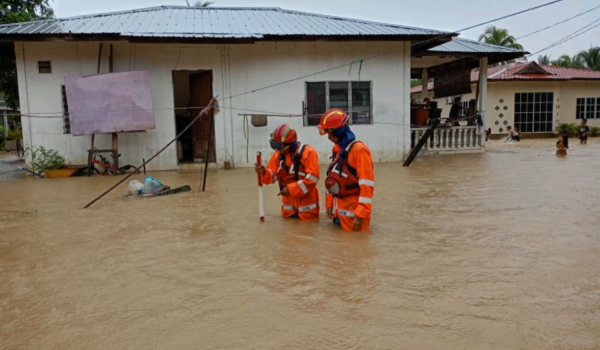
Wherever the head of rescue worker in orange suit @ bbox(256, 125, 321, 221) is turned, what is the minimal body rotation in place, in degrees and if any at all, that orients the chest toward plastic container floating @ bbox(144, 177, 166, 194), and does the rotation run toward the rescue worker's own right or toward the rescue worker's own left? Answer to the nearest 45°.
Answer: approximately 90° to the rescue worker's own right

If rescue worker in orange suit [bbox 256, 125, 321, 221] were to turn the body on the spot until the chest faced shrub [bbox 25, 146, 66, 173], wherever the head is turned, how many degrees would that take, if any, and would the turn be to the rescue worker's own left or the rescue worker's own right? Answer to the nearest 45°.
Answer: approximately 90° to the rescue worker's own right

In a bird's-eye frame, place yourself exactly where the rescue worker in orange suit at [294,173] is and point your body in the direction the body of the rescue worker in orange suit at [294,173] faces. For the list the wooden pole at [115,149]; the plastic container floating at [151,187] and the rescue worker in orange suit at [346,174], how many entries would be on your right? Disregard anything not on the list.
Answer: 2

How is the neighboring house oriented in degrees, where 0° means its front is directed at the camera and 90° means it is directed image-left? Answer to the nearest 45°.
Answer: approximately 0°

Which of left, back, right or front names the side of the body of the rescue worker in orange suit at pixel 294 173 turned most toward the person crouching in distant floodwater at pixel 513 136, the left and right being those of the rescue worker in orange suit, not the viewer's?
back

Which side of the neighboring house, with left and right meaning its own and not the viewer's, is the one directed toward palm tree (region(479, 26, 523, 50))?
back

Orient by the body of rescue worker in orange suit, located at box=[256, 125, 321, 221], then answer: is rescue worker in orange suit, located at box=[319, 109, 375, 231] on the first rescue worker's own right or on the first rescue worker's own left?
on the first rescue worker's own left

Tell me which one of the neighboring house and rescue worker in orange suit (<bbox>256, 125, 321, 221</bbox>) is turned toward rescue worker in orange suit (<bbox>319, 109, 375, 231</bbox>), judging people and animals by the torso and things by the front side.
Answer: the neighboring house

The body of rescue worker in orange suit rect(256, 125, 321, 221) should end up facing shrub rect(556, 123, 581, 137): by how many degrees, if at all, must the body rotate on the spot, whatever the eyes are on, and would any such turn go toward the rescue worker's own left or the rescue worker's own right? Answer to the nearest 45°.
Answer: approximately 180°

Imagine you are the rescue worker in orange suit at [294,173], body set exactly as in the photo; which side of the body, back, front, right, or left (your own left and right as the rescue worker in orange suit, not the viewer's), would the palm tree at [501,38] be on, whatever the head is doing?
back
